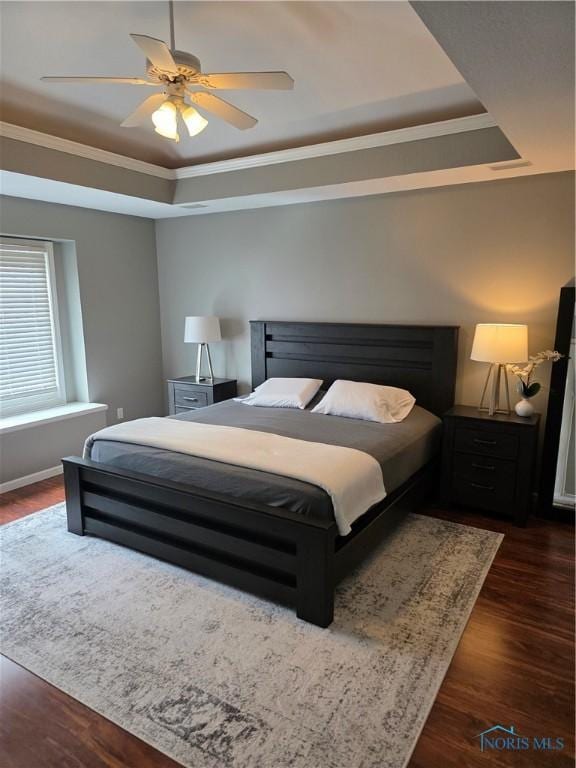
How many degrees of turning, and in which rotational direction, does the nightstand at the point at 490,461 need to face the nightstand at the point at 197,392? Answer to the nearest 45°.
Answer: approximately 45° to its right

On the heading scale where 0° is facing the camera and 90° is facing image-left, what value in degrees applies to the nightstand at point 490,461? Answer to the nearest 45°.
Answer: approximately 45°

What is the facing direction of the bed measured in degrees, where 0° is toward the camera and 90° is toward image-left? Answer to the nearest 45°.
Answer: approximately 45°

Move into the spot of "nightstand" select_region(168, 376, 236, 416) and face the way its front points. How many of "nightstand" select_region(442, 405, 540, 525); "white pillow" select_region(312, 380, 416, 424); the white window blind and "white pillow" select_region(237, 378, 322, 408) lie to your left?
3

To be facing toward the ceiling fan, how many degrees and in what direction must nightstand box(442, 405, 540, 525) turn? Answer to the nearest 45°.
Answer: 0° — it already faces it

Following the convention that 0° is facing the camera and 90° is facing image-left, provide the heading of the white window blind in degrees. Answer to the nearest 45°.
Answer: approximately 315°

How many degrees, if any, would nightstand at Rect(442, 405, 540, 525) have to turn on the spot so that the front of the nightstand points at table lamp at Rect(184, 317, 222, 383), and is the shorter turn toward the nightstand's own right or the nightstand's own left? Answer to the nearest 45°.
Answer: approximately 45° to the nightstand's own right

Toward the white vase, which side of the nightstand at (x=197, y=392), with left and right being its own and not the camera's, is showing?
left

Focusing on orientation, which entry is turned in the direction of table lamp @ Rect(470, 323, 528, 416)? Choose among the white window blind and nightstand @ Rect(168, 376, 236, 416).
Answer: the white window blind
